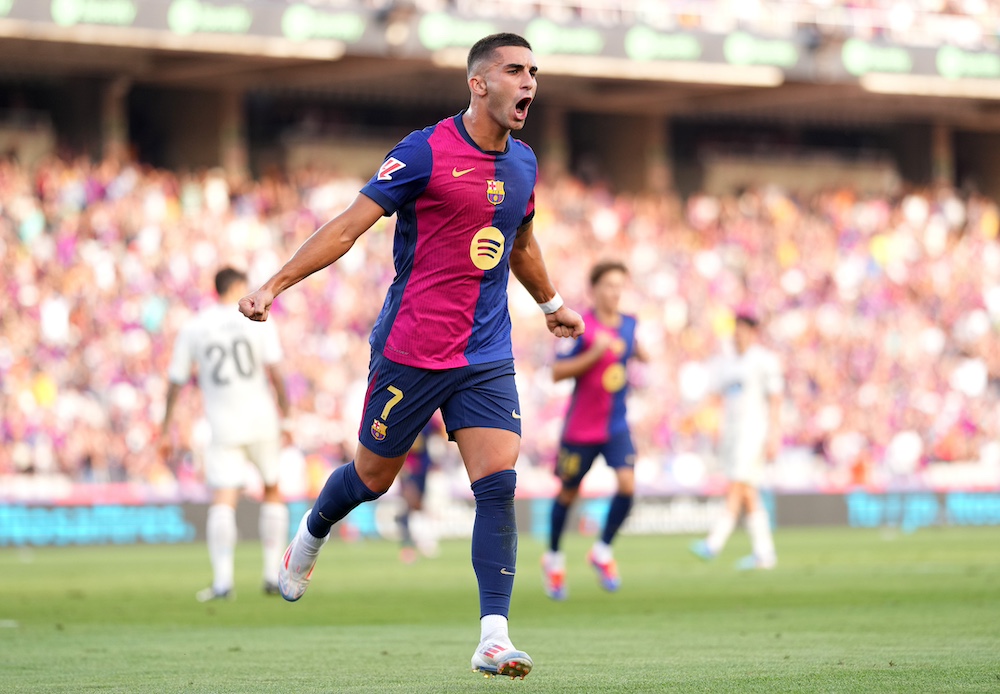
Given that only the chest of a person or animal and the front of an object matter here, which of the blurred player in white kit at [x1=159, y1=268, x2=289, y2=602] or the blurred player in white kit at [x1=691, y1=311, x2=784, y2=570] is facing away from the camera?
the blurred player in white kit at [x1=159, y1=268, x2=289, y2=602]

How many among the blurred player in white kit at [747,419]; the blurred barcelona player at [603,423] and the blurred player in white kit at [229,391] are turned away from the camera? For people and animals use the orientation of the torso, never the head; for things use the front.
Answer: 1

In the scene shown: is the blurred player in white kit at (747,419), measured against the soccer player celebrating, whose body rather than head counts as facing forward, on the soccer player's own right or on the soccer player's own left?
on the soccer player's own left

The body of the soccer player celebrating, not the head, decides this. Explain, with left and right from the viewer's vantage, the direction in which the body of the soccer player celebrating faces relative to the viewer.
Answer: facing the viewer and to the right of the viewer

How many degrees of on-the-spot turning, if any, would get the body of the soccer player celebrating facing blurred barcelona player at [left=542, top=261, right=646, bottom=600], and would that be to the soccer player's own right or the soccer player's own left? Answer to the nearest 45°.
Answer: approximately 135° to the soccer player's own left

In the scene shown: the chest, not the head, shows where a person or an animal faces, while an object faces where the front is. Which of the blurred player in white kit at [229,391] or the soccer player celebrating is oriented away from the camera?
the blurred player in white kit

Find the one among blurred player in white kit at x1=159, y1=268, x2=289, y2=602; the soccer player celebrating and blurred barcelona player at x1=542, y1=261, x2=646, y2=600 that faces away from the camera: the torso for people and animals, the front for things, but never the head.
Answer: the blurred player in white kit

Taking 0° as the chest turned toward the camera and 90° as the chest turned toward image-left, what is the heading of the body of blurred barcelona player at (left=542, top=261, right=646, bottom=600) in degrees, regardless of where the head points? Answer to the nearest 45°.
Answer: approximately 315°

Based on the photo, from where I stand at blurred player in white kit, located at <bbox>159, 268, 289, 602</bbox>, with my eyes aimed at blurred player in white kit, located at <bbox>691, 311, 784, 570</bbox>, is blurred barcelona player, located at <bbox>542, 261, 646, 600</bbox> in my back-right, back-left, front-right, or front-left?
front-right

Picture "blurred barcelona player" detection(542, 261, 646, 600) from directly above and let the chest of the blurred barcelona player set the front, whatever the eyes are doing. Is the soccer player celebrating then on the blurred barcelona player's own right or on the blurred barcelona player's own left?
on the blurred barcelona player's own right

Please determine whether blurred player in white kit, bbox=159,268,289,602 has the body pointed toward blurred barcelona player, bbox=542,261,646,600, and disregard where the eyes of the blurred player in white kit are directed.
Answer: no

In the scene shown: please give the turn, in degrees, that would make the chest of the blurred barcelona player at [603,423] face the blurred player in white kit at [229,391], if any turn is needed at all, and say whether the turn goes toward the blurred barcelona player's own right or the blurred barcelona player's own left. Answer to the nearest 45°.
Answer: approximately 135° to the blurred barcelona player's own right

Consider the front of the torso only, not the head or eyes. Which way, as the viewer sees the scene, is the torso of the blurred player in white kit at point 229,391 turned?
away from the camera

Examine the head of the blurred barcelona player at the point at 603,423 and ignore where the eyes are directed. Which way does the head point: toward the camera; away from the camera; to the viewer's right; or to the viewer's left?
toward the camera

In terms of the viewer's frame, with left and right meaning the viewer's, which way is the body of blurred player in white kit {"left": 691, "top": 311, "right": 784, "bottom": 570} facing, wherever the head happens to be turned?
facing the viewer and to the left of the viewer

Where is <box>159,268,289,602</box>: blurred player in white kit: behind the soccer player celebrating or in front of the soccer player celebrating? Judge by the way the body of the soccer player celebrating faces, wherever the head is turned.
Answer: behind

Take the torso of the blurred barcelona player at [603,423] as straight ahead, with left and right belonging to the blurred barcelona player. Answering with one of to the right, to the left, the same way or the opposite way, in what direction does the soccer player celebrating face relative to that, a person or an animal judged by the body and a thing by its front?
the same way

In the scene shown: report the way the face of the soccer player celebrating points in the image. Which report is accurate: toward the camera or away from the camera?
toward the camera

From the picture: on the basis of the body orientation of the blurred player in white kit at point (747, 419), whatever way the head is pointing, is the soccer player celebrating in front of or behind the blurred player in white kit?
in front

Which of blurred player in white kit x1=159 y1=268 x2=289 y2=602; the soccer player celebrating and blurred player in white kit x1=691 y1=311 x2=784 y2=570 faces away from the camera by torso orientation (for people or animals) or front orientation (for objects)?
blurred player in white kit x1=159 y1=268 x2=289 y2=602
